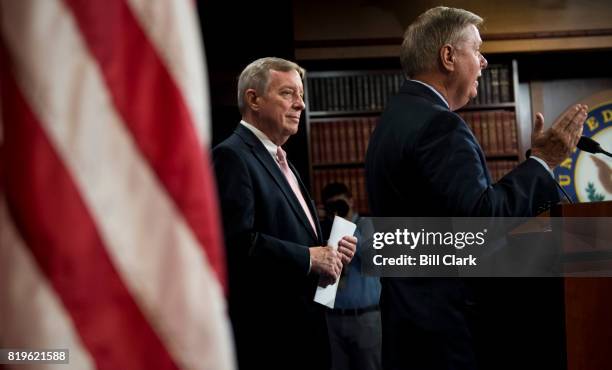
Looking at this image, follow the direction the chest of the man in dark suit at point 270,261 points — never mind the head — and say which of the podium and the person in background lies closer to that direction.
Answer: the podium

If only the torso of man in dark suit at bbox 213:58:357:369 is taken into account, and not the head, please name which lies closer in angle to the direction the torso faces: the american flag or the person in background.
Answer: the american flag

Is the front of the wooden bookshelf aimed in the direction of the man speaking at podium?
yes

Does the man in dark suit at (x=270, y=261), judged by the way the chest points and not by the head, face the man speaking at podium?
yes

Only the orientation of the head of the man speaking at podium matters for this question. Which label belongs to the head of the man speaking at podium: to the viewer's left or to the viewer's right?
to the viewer's right

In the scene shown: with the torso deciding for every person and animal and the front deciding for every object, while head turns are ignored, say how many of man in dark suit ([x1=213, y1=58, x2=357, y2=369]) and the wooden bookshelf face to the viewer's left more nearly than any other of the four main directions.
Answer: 0

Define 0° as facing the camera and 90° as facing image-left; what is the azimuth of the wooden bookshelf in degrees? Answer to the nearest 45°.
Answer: approximately 0°

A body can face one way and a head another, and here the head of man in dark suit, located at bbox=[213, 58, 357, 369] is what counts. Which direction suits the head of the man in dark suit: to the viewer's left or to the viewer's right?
to the viewer's right

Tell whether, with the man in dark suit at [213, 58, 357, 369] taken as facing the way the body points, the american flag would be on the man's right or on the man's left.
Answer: on the man's right

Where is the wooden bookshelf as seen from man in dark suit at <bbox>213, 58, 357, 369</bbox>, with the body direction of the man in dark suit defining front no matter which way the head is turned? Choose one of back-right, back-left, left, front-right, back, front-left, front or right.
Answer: back-left

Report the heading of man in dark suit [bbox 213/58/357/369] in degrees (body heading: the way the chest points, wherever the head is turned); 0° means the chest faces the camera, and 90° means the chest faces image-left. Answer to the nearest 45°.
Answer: approximately 315°

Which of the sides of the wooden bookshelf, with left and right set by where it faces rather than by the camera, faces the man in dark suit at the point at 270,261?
front

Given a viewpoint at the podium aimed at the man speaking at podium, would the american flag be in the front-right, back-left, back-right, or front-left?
front-left
